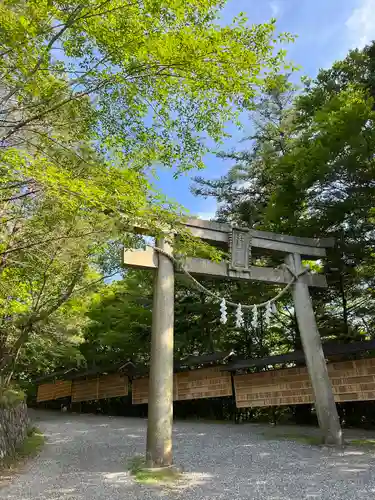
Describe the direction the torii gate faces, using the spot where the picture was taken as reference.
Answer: facing the viewer and to the right of the viewer
